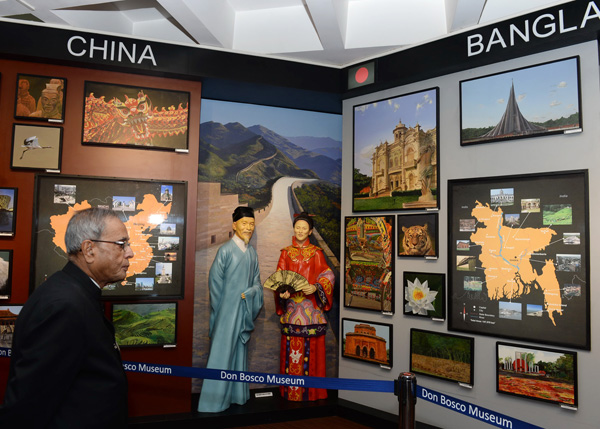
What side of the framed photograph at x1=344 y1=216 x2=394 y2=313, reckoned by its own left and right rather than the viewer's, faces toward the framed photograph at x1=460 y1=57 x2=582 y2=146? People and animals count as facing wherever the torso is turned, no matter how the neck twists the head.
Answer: left

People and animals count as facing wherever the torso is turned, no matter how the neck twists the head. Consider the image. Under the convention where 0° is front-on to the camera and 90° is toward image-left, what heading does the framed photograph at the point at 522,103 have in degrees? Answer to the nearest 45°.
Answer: approximately 45°

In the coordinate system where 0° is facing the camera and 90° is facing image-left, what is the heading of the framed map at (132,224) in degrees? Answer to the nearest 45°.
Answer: approximately 0°

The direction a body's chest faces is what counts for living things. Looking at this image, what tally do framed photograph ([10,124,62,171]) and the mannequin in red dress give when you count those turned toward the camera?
2

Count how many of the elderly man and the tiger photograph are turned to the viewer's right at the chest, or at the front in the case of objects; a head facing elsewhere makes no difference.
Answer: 1

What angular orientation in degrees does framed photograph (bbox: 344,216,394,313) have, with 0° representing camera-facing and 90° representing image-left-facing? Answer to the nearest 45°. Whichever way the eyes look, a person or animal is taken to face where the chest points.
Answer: approximately 45°

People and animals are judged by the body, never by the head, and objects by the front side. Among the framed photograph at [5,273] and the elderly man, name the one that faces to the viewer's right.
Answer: the elderly man

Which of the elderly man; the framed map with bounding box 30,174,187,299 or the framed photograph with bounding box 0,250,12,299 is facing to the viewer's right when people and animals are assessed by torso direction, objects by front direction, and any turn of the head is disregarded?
the elderly man

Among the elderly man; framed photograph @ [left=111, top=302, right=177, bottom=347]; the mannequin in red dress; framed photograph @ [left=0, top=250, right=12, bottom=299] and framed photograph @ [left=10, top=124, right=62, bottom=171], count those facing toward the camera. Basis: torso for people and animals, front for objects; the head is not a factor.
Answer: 4

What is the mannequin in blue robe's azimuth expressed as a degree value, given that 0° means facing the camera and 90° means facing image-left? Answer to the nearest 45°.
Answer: approximately 315°

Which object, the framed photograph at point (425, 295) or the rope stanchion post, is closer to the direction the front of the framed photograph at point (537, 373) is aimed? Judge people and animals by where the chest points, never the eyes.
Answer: the rope stanchion post

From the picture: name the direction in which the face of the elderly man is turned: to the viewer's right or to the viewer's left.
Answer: to the viewer's right

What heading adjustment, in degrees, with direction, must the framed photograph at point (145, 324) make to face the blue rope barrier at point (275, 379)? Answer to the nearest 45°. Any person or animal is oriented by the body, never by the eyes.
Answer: approximately 45° to its left
